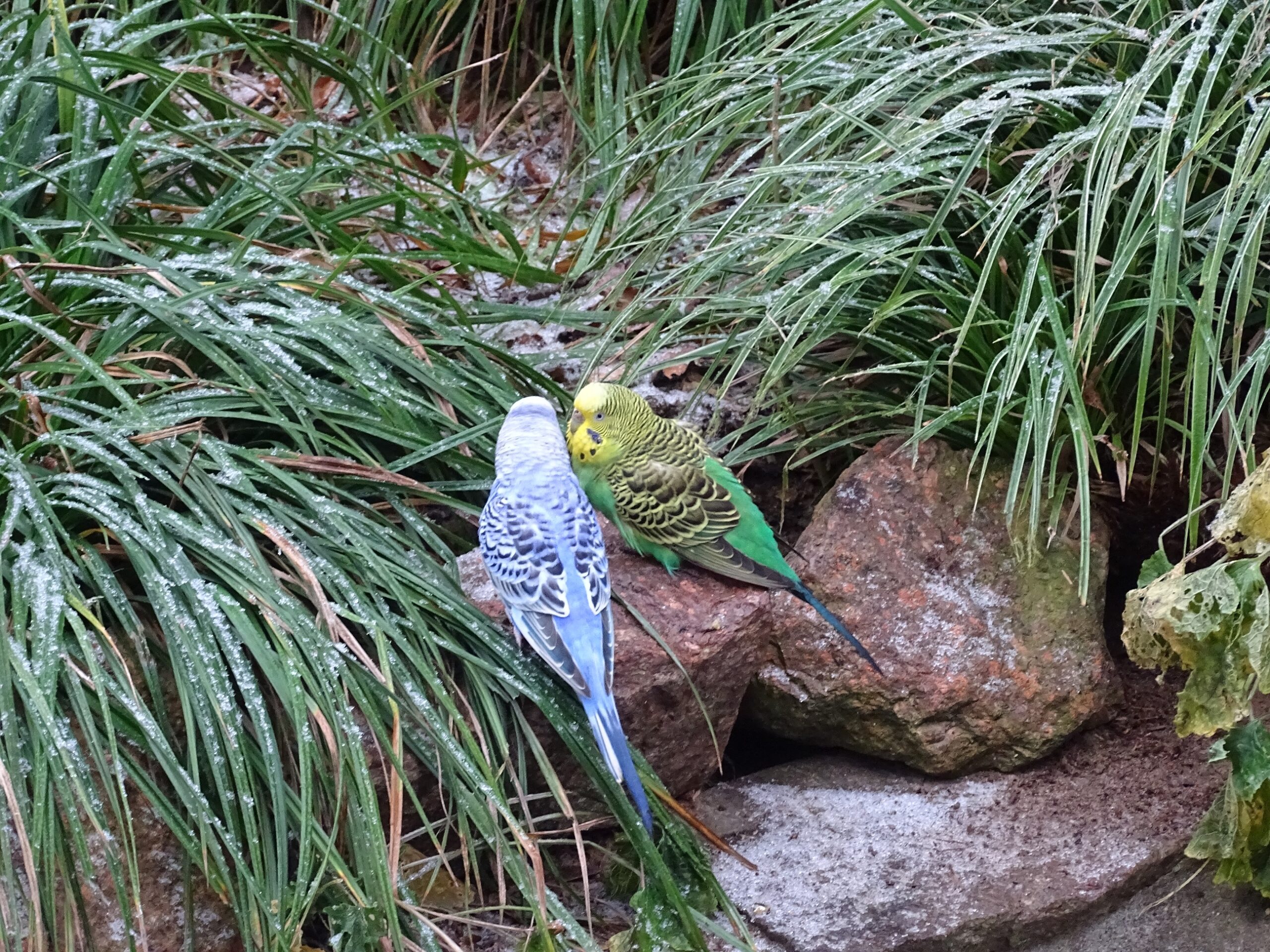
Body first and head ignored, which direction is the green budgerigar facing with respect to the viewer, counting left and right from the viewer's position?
facing to the left of the viewer

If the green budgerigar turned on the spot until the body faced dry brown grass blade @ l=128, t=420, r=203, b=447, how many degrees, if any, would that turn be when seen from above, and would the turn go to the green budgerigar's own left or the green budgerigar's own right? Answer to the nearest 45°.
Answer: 0° — it already faces it

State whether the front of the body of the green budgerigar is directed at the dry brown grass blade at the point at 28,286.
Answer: yes
